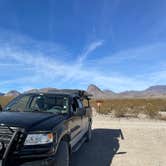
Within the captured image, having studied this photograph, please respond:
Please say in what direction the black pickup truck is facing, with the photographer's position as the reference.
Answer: facing the viewer and to the left of the viewer
